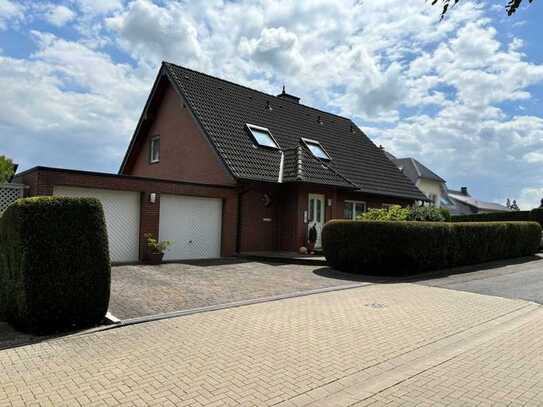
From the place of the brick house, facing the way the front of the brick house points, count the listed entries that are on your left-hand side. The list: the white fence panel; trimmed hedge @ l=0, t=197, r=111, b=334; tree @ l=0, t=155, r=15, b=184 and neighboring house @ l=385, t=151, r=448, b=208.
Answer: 1

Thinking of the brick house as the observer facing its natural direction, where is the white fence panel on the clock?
The white fence panel is roughly at 3 o'clock from the brick house.

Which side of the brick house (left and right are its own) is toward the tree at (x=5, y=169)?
right

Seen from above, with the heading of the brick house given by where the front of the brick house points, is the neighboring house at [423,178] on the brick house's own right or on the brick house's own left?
on the brick house's own left

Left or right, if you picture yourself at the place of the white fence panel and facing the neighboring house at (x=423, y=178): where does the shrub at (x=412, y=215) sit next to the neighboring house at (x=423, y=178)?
right

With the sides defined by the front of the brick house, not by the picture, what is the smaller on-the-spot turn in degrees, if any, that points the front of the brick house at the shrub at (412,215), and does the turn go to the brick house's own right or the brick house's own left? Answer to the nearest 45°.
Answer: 0° — it already faces it

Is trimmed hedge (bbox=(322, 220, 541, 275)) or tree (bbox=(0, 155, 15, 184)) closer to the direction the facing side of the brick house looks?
the trimmed hedge

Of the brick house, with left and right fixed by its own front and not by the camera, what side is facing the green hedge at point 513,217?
left

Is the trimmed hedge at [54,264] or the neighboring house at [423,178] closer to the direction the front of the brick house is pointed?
the trimmed hedge

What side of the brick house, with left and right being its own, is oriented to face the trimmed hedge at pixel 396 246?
front

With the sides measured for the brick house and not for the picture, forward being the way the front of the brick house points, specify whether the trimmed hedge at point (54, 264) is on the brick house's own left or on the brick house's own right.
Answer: on the brick house's own right

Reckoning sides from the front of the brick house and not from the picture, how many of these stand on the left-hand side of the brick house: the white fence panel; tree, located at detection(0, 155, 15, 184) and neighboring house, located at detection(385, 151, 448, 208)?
1

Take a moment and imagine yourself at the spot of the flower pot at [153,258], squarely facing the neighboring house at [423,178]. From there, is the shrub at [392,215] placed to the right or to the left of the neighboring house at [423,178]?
right
